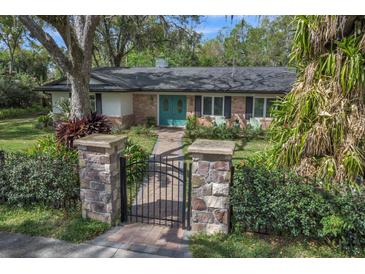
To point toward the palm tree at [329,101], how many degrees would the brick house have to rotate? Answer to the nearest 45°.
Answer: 0° — it already faces it

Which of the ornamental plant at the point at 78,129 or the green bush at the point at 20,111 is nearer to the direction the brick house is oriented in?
the ornamental plant

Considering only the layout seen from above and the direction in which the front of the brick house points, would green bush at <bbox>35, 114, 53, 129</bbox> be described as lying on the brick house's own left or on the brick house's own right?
on the brick house's own right

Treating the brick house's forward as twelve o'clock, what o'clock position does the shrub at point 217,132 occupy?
The shrub is roughly at 11 o'clock from the brick house.

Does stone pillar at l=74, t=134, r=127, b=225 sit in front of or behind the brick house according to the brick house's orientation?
in front

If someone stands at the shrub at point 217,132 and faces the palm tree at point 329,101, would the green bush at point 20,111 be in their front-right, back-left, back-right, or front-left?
back-right

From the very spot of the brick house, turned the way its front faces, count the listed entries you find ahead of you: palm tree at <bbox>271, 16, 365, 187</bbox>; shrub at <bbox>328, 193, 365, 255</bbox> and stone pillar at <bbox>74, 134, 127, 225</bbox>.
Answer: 3

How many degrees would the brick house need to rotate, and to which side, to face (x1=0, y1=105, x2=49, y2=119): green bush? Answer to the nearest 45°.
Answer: approximately 135° to its right

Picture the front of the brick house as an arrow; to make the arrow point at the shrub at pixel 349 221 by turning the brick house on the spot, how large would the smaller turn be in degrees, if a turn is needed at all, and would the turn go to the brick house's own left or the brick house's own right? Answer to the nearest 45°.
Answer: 0° — it already faces it

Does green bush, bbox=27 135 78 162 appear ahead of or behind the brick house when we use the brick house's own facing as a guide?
ahead

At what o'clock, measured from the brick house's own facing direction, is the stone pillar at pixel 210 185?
The stone pillar is roughly at 12 o'clock from the brick house.

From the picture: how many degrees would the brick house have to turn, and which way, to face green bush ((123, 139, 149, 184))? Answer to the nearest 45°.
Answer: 0° — it already faces it

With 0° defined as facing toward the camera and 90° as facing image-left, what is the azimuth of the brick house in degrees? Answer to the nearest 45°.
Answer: approximately 0°
